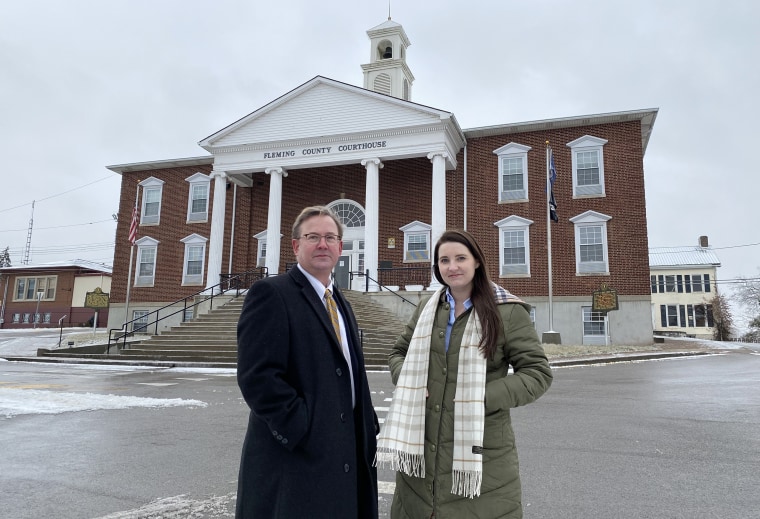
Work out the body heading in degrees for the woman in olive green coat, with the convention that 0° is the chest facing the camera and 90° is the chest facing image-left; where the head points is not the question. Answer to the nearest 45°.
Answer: approximately 45°

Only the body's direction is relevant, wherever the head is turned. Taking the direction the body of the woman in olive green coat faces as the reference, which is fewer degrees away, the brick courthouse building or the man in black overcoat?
the man in black overcoat

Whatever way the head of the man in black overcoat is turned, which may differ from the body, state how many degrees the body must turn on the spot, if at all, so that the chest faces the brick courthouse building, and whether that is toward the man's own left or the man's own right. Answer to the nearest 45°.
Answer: approximately 135° to the man's own left

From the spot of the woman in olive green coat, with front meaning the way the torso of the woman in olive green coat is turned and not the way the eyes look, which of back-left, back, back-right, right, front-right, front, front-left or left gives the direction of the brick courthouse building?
back-right

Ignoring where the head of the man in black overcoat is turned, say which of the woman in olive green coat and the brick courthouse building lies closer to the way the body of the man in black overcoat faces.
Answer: the woman in olive green coat
